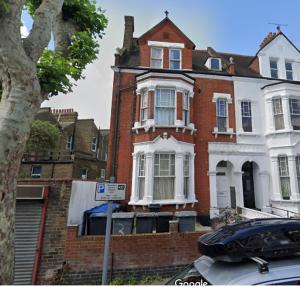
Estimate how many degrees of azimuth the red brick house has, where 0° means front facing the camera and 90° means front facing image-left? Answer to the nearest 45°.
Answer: approximately 0°

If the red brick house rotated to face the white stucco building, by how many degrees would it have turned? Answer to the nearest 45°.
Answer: approximately 90° to its left

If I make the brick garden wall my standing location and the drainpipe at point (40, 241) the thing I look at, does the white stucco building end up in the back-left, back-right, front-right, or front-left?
back-right
